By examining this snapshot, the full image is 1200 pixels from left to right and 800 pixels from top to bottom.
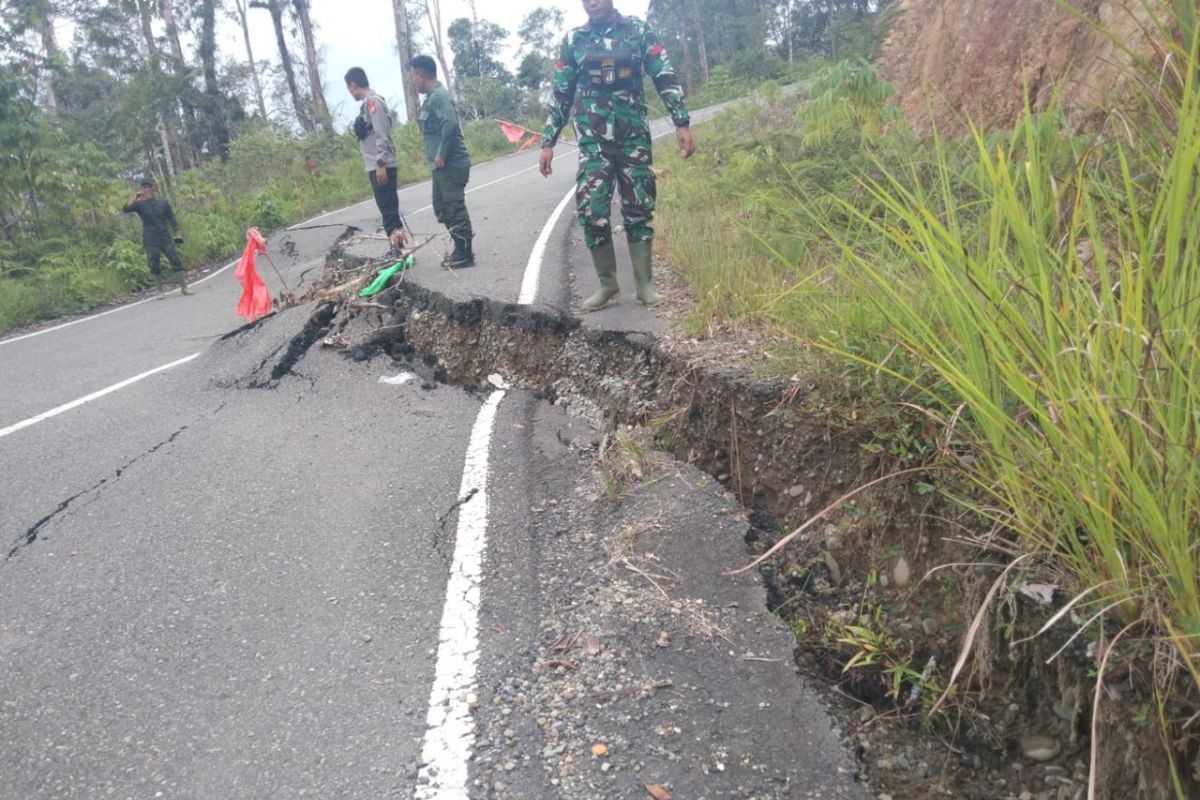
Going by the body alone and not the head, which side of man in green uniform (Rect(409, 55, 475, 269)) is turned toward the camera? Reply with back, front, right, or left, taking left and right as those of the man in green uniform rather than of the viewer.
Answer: left

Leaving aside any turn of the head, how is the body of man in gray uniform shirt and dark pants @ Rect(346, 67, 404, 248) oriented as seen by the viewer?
to the viewer's left

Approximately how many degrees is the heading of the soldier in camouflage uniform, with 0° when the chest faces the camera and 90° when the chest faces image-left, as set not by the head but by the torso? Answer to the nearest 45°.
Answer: approximately 0°

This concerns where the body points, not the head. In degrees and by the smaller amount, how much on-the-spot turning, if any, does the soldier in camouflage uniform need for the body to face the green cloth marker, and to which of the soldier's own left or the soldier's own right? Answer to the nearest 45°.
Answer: approximately 135° to the soldier's own right

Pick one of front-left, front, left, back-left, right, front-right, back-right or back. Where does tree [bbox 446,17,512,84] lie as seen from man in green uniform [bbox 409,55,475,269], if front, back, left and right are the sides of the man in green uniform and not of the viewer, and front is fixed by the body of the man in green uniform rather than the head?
right
